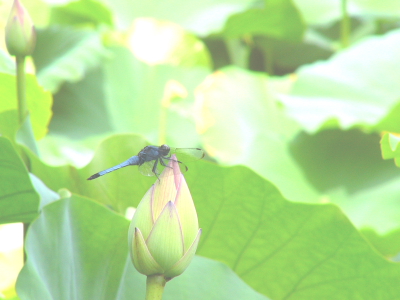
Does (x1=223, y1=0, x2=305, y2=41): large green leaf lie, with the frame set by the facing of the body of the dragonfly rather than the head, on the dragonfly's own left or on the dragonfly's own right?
on the dragonfly's own left

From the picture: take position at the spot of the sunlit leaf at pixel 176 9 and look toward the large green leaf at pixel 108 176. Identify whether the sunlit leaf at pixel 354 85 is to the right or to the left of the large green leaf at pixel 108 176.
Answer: left

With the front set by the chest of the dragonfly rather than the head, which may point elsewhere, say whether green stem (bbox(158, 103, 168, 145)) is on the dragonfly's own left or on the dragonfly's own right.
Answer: on the dragonfly's own left

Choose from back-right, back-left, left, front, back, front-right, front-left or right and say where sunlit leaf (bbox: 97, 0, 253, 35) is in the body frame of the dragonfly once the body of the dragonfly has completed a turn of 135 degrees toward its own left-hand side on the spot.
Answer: front-right

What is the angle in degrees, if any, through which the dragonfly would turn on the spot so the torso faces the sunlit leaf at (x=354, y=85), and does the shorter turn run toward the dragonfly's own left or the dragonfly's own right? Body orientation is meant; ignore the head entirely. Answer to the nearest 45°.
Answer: approximately 45° to the dragonfly's own left

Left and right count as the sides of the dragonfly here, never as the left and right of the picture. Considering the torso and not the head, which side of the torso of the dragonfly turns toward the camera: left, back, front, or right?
right

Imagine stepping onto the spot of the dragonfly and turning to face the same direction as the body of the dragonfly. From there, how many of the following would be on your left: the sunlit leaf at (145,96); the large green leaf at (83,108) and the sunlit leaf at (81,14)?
3
